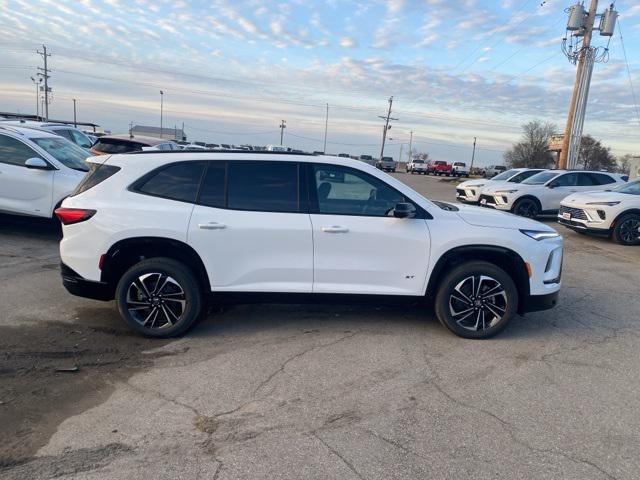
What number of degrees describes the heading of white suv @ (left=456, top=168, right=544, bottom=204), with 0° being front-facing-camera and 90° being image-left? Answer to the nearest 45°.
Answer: approximately 45°

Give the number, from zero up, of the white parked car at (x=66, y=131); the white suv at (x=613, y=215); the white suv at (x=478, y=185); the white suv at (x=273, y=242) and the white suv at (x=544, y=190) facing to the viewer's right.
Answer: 2

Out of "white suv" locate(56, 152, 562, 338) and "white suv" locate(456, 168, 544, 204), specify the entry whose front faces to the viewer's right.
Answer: "white suv" locate(56, 152, 562, 338)

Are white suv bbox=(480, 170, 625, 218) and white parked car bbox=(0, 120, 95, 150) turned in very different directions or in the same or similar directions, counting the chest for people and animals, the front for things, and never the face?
very different directions

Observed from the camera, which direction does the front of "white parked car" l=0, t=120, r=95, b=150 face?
facing to the right of the viewer

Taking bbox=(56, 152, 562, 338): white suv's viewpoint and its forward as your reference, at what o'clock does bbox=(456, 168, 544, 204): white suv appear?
bbox=(456, 168, 544, 204): white suv is roughly at 10 o'clock from bbox=(56, 152, 562, 338): white suv.

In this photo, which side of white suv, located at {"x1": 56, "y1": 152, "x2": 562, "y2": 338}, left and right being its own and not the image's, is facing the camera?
right

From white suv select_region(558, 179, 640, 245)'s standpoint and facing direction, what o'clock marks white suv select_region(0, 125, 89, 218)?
white suv select_region(0, 125, 89, 218) is roughly at 12 o'clock from white suv select_region(558, 179, 640, 245).

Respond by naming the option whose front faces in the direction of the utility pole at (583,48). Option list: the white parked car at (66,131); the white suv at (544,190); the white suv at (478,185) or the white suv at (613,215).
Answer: the white parked car

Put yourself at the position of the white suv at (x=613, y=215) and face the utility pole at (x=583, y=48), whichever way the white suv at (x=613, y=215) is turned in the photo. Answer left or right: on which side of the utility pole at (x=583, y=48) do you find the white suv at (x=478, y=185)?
left

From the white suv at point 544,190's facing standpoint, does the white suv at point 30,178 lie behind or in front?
in front

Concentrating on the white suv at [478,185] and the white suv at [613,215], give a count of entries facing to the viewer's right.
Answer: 0

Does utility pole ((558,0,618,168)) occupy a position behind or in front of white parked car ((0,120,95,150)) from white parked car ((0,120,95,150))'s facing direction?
in front

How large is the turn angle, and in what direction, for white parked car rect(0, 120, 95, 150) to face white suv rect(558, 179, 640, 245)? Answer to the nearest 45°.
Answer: approximately 45° to its right

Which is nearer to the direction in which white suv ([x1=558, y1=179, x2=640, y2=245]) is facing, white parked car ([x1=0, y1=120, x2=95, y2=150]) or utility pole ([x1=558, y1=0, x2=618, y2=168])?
the white parked car

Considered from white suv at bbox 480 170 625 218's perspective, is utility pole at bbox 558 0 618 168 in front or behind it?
behind

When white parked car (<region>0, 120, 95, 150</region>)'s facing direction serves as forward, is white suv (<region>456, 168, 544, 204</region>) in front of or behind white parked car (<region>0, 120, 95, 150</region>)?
in front
